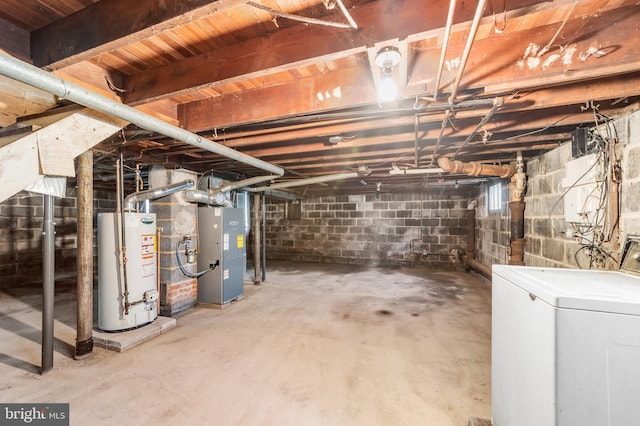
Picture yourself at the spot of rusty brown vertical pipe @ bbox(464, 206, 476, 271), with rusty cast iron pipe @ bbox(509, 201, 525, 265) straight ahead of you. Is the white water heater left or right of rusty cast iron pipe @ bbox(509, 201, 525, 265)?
right

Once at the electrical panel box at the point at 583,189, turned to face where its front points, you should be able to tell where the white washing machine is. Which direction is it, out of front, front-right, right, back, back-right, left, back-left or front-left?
front-left

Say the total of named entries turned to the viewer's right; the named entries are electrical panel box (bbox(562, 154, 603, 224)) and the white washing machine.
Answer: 0

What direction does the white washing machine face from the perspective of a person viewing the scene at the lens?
facing the viewer and to the left of the viewer

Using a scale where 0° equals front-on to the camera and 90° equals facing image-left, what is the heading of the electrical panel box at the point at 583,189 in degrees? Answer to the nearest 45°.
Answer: approximately 45°

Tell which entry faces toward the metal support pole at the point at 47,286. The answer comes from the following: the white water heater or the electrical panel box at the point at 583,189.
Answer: the electrical panel box

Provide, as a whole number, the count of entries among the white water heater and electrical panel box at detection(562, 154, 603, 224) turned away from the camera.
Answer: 0

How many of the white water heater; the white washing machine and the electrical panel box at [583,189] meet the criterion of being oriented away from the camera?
0

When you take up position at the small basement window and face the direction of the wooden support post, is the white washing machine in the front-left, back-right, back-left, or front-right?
front-left

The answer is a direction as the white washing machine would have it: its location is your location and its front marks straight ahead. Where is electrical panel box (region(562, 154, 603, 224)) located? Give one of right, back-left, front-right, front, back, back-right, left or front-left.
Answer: back-right

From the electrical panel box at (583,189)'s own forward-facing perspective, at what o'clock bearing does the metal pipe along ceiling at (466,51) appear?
The metal pipe along ceiling is roughly at 11 o'clock from the electrical panel box.
